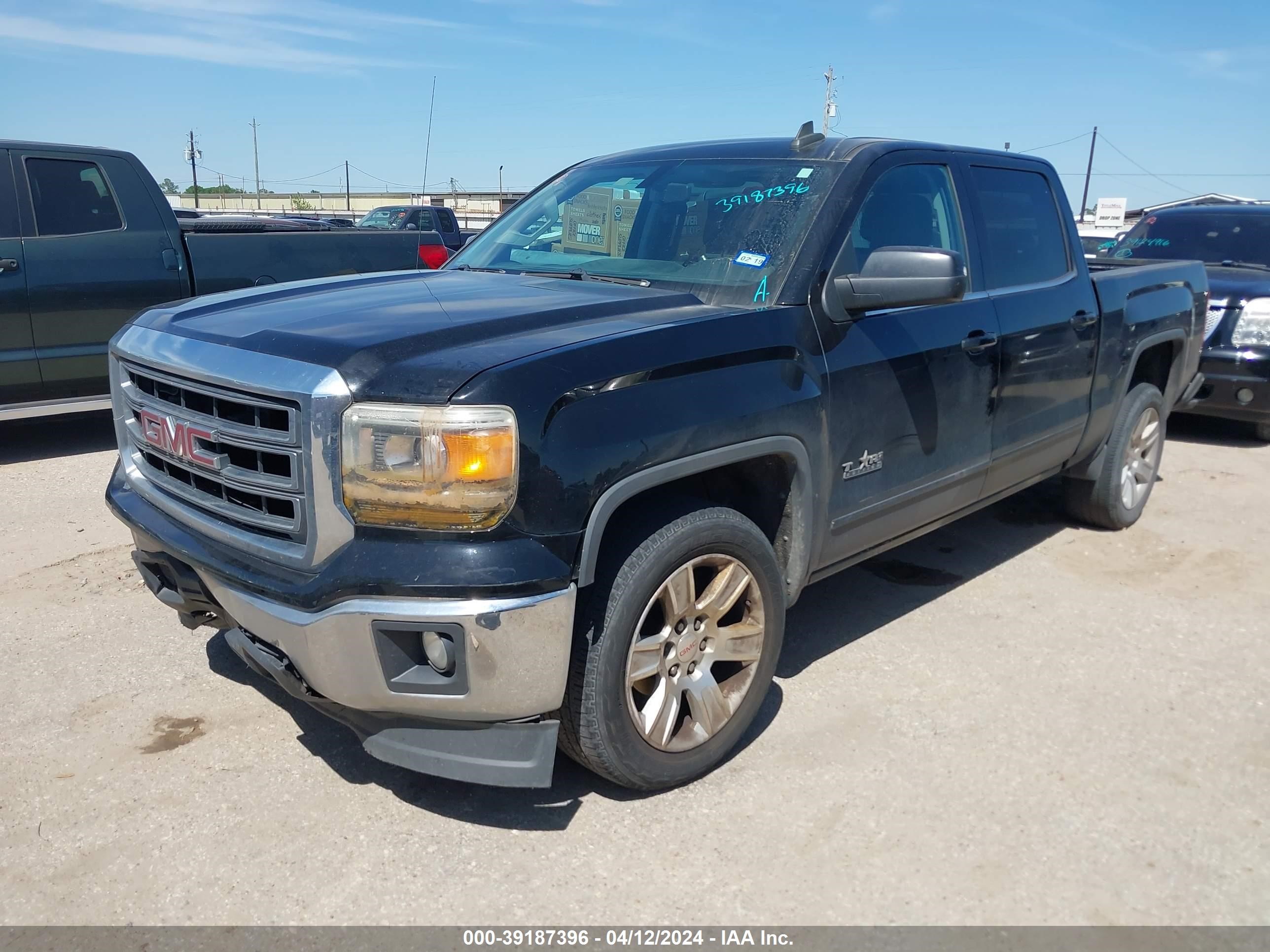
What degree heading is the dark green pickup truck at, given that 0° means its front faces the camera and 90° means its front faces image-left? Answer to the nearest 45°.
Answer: approximately 90°

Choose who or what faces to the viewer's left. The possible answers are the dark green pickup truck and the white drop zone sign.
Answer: the dark green pickup truck

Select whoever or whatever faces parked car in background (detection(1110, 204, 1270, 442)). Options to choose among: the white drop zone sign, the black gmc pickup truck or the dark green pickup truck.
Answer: the white drop zone sign

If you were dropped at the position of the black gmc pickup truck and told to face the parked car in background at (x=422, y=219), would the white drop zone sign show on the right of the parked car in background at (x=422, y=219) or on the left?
right

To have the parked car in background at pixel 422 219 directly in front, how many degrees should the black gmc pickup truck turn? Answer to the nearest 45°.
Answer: approximately 135° to its right

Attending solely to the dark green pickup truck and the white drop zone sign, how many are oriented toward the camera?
1

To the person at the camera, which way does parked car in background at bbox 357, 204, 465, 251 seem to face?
facing the viewer and to the left of the viewer

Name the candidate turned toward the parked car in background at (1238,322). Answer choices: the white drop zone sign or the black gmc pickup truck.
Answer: the white drop zone sign

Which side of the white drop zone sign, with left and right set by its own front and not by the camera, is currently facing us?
front

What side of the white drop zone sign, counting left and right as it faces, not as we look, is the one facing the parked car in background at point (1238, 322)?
front

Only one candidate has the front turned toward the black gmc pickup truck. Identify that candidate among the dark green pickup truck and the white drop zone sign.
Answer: the white drop zone sign

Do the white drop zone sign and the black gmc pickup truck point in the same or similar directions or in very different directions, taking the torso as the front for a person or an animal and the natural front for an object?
same or similar directions

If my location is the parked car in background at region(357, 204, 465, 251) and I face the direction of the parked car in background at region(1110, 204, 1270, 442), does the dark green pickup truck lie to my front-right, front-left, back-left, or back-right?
front-right
